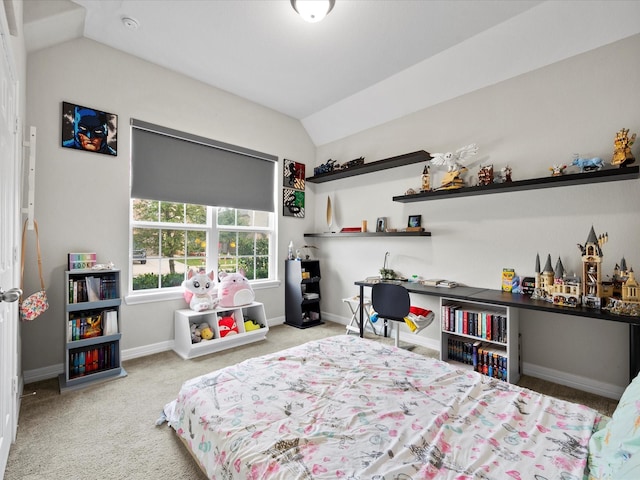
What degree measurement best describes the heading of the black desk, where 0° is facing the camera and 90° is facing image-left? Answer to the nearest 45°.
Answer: approximately 45°

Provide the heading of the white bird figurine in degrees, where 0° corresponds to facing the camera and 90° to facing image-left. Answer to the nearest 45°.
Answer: approximately 45°

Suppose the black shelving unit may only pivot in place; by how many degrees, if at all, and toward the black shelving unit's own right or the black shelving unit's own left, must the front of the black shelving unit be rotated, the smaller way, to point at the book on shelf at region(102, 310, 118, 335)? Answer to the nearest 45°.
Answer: approximately 90° to the black shelving unit's own right

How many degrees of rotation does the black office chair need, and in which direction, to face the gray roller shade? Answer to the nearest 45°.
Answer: approximately 135° to its left

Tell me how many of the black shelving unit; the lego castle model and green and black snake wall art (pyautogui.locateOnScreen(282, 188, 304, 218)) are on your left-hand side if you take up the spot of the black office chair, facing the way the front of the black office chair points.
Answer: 2

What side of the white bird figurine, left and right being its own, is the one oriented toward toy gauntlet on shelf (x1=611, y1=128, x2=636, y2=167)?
left

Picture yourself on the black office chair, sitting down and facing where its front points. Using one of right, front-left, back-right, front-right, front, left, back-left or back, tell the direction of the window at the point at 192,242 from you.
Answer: back-left

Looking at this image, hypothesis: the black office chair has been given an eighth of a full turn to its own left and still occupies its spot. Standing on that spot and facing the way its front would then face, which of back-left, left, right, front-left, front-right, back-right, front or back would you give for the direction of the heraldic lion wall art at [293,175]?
front-left

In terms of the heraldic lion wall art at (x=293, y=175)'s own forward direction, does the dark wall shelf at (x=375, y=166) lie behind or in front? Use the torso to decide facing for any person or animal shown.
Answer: in front

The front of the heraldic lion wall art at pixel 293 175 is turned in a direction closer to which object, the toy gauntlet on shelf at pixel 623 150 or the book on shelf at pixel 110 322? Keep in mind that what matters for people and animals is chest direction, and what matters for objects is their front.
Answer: the toy gauntlet on shelf

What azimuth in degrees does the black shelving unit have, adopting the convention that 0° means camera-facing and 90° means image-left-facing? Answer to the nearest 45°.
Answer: approximately 315°

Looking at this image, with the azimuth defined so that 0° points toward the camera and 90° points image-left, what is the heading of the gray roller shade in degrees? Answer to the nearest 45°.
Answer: approximately 315°

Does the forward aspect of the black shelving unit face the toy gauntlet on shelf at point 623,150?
yes
